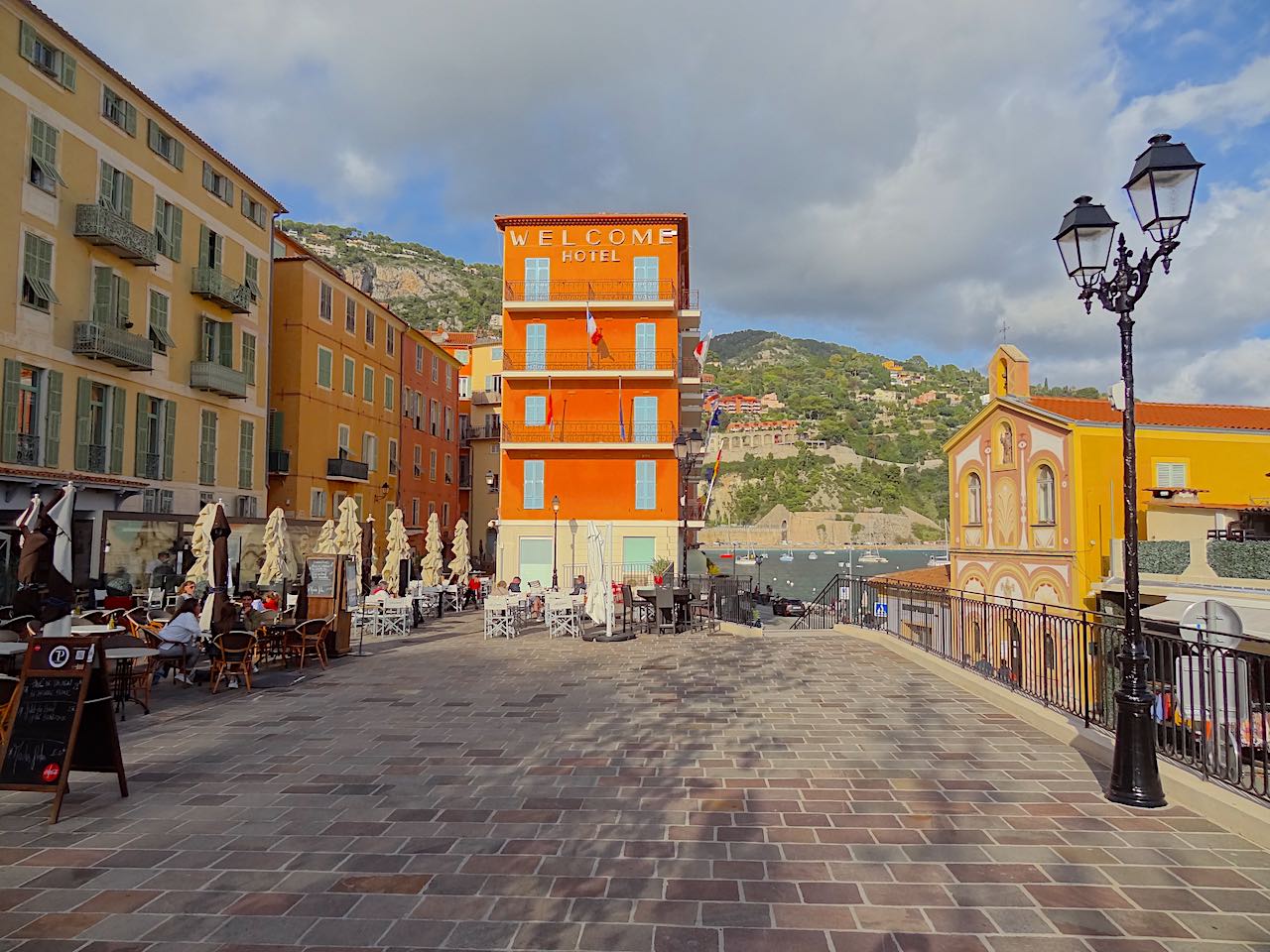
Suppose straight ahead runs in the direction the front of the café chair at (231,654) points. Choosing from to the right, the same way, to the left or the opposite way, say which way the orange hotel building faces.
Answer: the opposite way

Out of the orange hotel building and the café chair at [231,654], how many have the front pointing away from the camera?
1

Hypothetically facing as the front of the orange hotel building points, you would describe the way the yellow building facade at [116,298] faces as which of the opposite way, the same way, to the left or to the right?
to the left

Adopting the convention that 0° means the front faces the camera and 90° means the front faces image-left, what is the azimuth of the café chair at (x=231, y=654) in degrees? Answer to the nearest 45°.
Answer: approximately 180°

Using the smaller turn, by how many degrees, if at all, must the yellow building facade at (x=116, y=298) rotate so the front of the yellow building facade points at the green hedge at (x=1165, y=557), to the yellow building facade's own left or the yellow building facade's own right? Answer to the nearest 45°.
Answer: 0° — it already faces it

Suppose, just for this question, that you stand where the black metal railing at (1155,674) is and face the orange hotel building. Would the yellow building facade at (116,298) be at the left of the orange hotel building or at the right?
left

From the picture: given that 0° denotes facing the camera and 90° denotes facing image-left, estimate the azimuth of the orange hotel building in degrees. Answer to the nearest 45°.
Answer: approximately 0°

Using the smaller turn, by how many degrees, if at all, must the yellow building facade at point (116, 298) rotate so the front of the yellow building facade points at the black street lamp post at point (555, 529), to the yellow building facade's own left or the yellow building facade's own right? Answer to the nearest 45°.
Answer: approximately 45° to the yellow building facade's own left

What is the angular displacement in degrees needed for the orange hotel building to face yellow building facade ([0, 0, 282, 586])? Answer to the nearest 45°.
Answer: approximately 45° to its right

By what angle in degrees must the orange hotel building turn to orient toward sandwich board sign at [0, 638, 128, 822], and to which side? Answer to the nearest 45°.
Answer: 0° — it already faces it

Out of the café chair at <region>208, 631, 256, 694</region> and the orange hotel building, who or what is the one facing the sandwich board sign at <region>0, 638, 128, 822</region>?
the orange hotel building

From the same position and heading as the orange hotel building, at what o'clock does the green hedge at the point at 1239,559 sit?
The green hedge is roughly at 10 o'clock from the orange hotel building.
